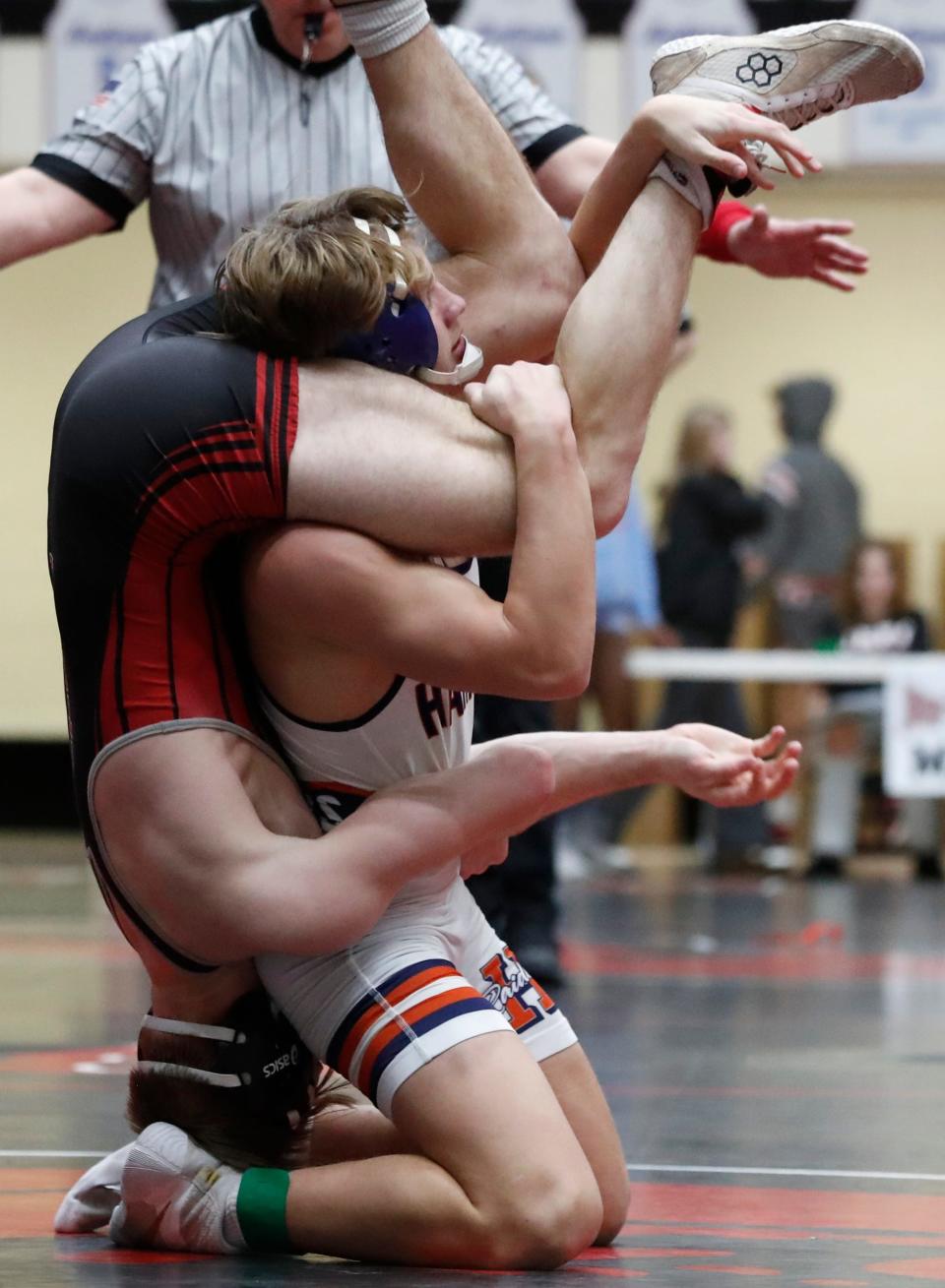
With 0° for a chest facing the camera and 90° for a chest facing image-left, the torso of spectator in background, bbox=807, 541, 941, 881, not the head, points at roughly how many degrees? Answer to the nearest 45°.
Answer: approximately 0°

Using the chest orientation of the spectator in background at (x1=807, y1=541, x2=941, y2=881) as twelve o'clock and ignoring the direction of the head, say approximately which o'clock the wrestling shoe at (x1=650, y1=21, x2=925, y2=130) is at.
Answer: The wrestling shoe is roughly at 12 o'clock from the spectator in background.

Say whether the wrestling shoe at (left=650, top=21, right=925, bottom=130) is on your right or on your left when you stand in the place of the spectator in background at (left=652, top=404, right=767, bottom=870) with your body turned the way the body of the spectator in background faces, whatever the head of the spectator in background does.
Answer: on your right

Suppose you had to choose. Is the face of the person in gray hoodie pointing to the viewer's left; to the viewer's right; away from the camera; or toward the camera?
away from the camera

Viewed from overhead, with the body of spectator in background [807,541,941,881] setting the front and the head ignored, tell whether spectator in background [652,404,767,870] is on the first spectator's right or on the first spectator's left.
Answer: on the first spectator's right
